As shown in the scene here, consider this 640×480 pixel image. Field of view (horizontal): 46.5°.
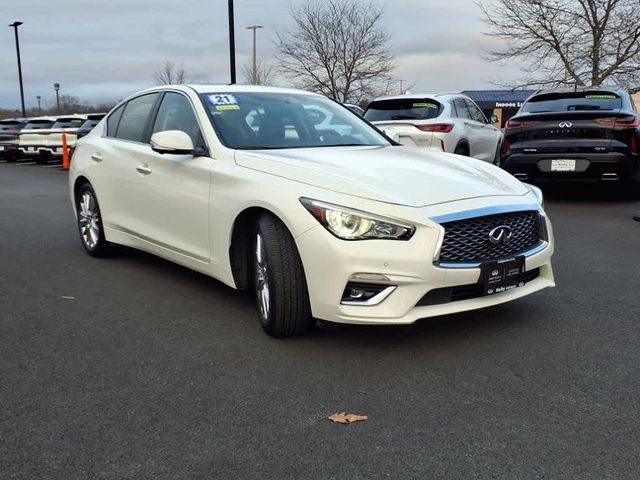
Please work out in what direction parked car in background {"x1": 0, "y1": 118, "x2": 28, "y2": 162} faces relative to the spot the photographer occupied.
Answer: facing away from the viewer and to the right of the viewer

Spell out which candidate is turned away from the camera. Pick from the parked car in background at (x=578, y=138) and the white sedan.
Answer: the parked car in background

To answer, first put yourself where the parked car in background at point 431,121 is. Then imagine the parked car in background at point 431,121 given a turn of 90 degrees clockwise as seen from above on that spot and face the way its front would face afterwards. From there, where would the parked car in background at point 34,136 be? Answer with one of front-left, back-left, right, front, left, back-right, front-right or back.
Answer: back

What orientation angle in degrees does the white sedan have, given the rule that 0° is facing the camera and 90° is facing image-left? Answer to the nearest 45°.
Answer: approximately 315°

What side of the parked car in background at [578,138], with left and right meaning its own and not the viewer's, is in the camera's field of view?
back

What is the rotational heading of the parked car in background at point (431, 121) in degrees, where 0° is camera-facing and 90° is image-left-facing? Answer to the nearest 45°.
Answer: approximately 225°

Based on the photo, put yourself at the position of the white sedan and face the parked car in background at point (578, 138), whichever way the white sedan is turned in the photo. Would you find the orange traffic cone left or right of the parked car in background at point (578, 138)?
left

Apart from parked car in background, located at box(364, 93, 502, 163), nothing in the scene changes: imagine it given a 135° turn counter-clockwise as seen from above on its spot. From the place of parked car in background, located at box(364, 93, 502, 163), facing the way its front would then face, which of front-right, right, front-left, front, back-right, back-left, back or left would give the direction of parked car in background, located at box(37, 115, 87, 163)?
front-right

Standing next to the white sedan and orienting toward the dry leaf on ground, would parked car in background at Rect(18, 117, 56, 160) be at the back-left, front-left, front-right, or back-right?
back-right

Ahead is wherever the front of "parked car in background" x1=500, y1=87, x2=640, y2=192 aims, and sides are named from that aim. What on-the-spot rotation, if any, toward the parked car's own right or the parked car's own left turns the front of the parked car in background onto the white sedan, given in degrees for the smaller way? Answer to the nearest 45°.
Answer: approximately 180°

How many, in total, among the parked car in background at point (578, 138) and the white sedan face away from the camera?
1

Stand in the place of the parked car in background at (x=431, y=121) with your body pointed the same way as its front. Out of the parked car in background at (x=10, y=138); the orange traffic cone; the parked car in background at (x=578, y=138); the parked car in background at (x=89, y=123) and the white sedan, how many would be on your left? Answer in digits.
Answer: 3

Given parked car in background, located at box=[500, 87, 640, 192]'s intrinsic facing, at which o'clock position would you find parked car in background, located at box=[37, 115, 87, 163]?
parked car in background, located at box=[37, 115, 87, 163] is roughly at 10 o'clock from parked car in background, located at box=[500, 87, 640, 192].
